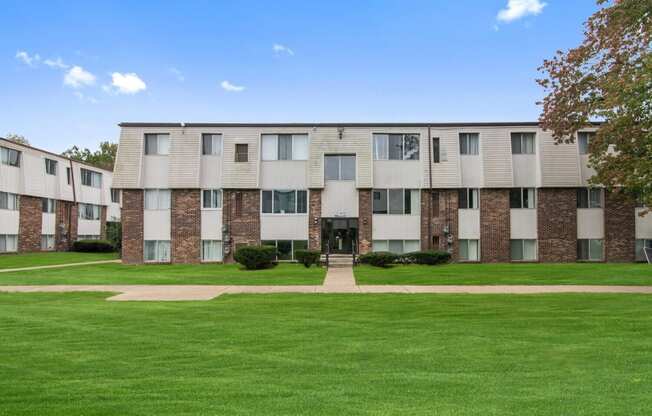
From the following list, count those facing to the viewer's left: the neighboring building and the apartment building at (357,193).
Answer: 0

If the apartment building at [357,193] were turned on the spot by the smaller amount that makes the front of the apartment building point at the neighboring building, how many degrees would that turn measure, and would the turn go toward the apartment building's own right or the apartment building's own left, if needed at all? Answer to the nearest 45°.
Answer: approximately 90° to the apartment building's own right

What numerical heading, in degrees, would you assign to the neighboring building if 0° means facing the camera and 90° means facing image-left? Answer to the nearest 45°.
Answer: approximately 315°

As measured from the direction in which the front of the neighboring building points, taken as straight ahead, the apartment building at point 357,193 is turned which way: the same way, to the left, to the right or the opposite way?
to the right

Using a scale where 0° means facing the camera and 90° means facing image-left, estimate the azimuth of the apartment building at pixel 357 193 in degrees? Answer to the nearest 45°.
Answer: approximately 0°

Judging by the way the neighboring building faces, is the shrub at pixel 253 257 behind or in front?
in front

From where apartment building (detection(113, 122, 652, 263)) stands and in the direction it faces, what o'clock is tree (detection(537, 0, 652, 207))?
The tree is roughly at 10 o'clock from the apartment building.

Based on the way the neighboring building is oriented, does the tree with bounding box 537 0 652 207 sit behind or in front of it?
in front

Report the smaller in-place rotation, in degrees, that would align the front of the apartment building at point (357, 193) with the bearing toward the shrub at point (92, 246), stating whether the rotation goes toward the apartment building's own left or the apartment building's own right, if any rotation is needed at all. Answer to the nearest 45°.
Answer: approximately 135° to the apartment building's own right
